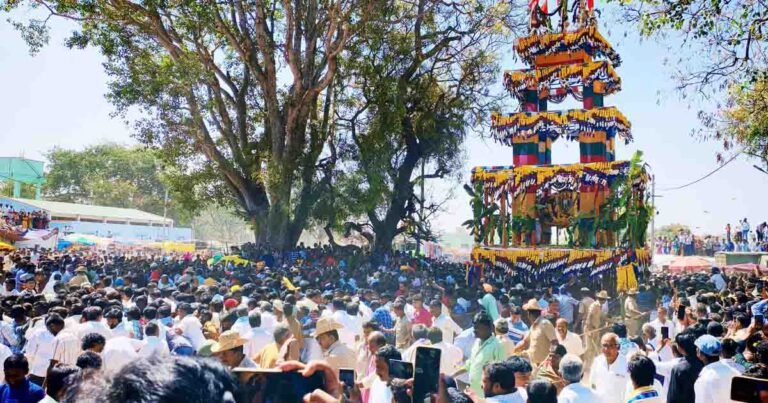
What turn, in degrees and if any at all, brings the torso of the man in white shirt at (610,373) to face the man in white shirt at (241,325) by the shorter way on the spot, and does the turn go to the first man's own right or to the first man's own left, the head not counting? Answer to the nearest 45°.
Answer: approximately 90° to the first man's own right

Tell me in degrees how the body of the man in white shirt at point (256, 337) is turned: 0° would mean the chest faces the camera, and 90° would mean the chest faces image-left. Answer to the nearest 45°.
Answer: approximately 180°

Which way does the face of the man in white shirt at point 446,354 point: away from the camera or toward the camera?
away from the camera

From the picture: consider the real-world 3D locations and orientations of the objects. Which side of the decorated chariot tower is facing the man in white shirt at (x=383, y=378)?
front

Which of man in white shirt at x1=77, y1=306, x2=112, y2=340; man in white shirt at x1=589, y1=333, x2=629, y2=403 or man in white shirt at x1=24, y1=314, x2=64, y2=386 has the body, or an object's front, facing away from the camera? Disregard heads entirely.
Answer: man in white shirt at x1=77, y1=306, x2=112, y2=340

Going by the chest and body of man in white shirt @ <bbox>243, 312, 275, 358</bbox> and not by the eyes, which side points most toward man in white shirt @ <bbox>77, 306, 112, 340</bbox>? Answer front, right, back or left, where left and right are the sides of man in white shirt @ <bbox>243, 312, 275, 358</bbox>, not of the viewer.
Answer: left

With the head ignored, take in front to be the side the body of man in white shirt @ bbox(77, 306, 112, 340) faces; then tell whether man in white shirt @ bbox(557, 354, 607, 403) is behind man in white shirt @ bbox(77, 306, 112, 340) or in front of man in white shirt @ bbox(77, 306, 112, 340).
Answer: behind

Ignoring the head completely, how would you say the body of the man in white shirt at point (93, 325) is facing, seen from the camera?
away from the camera
